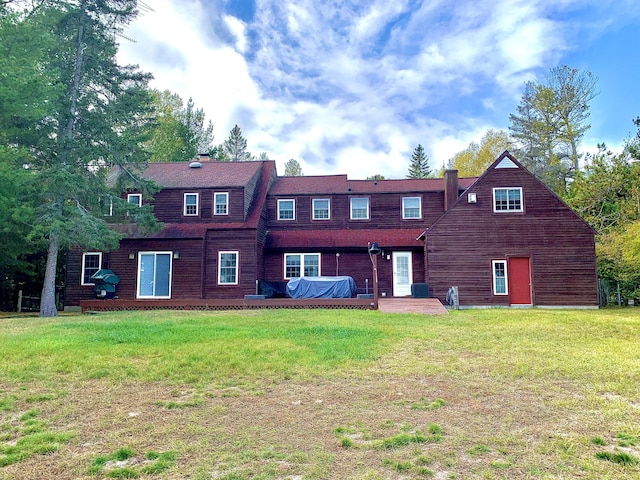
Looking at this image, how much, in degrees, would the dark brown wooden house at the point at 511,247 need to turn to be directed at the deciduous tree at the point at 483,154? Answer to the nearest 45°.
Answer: approximately 180°

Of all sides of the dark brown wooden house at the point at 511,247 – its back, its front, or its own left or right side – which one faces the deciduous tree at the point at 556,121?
back

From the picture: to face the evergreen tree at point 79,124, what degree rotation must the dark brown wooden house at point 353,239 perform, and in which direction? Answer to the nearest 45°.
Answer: approximately 90° to its right

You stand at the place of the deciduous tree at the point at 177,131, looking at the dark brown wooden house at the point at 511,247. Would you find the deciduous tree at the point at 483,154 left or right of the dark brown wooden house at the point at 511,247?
left

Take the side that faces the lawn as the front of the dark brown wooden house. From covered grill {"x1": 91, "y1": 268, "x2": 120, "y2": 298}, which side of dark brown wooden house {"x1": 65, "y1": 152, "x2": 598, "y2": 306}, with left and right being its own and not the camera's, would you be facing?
right

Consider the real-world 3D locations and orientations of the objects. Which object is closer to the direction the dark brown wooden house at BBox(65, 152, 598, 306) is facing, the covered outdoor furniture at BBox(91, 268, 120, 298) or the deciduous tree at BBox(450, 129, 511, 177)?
the covered outdoor furniture

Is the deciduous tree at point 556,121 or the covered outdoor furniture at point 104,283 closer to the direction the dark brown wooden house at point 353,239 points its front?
the covered outdoor furniture

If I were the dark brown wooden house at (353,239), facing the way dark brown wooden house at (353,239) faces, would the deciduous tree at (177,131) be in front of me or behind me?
behind

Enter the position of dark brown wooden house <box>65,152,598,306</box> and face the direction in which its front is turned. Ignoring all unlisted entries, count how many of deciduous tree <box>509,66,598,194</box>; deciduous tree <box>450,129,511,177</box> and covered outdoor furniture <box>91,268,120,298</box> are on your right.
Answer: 1

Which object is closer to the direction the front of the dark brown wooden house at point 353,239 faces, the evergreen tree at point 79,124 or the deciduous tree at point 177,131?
the evergreen tree
